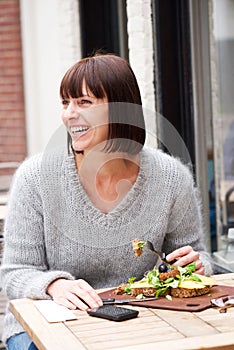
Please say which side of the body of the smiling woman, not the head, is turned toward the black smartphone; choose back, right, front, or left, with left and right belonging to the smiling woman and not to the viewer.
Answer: front

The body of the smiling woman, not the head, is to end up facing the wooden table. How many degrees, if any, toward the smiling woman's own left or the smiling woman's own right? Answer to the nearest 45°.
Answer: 0° — they already face it

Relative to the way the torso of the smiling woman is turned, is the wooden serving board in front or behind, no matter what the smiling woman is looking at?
in front

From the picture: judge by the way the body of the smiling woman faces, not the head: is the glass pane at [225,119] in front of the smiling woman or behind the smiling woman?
behind

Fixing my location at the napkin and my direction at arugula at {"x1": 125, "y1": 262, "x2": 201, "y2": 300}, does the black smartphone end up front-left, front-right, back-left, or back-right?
front-right

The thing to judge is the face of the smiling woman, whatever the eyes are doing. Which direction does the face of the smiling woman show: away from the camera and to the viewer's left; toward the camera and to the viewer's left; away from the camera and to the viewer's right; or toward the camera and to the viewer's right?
toward the camera and to the viewer's left

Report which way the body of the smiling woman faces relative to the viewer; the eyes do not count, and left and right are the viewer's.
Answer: facing the viewer
